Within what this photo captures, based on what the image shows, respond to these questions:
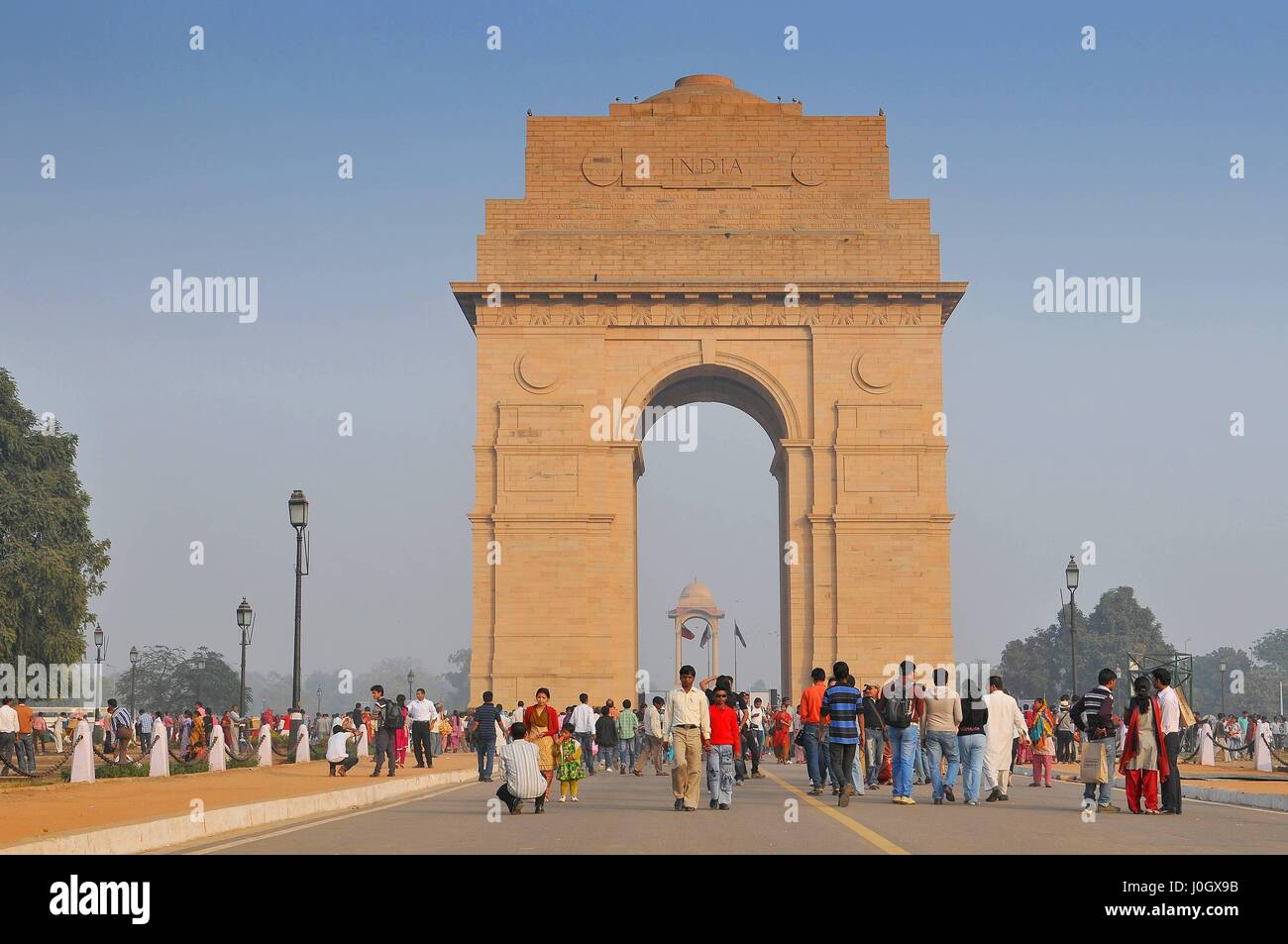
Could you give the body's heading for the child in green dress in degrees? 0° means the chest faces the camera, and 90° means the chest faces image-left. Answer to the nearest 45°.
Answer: approximately 0°

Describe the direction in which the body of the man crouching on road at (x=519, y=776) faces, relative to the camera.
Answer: away from the camera

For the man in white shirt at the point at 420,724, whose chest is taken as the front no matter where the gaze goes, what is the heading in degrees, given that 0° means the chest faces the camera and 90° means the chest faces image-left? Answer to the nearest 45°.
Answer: approximately 0°

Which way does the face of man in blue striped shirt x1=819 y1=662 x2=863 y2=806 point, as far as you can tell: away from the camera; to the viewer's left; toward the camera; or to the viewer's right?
away from the camera

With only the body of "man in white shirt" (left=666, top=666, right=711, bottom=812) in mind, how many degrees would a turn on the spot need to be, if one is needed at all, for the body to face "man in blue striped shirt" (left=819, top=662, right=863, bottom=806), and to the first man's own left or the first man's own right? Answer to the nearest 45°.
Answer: approximately 90° to the first man's own left

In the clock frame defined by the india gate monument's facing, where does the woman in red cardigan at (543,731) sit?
The woman in red cardigan is roughly at 12 o'clock from the india gate monument.
